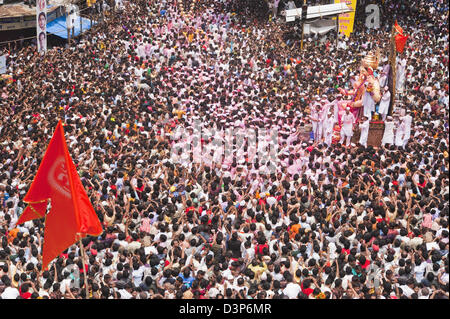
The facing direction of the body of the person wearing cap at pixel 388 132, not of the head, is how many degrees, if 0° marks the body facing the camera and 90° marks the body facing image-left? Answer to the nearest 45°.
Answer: approximately 0°

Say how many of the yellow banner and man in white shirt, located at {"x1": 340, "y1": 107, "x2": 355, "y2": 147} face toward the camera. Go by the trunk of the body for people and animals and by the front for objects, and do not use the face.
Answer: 2

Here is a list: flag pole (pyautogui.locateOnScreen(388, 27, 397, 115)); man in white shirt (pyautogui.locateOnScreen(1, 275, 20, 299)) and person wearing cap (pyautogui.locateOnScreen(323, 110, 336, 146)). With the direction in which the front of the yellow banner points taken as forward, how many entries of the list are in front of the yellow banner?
3

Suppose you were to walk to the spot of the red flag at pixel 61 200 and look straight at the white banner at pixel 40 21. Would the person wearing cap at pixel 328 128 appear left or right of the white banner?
right

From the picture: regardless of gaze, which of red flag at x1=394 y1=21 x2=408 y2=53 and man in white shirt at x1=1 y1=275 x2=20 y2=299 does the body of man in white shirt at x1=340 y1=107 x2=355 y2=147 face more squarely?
the man in white shirt

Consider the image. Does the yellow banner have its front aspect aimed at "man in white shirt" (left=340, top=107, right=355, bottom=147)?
yes

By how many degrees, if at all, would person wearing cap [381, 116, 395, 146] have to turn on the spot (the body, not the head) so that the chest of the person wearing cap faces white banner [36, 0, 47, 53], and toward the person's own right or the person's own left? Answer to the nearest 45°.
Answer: approximately 90° to the person's own right

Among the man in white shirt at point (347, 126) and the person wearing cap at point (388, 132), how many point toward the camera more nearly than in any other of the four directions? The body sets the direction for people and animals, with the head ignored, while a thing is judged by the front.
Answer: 2

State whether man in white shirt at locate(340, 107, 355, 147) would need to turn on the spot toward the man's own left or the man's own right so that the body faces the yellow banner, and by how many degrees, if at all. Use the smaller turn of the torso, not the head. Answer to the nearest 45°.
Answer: approximately 180°

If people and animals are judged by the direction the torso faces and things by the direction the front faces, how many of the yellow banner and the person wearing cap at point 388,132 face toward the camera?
2
